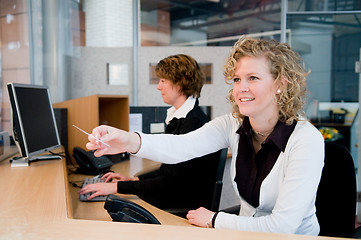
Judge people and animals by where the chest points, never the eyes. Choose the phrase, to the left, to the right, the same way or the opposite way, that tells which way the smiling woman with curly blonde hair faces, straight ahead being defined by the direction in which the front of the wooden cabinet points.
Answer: to the right

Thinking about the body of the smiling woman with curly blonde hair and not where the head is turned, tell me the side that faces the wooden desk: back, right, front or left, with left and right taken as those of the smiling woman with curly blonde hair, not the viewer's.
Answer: front

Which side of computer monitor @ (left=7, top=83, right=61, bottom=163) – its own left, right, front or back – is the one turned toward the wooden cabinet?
left

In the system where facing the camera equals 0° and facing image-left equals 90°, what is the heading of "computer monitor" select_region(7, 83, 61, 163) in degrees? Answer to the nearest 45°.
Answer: approximately 315°

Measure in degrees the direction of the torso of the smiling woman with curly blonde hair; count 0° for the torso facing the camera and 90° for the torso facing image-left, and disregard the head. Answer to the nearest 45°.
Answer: approximately 45°
